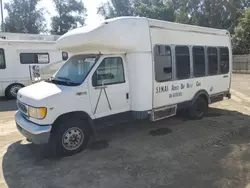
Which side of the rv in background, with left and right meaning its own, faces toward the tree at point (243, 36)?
back

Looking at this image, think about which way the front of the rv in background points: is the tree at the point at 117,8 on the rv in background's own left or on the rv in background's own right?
on the rv in background's own right

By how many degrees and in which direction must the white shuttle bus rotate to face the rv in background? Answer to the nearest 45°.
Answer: approximately 90° to its right

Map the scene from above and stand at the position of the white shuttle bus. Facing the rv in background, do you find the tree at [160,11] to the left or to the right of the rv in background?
right

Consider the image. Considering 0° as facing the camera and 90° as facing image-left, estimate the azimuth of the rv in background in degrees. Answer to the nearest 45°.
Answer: approximately 90°

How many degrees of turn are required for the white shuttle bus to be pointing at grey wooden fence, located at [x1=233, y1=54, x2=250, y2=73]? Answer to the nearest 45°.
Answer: approximately 180°

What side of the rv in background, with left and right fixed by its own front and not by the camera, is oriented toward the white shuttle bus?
left

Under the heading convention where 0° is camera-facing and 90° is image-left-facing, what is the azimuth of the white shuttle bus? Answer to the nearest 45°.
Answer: approximately 45°

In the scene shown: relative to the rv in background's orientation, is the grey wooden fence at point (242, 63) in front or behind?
behind

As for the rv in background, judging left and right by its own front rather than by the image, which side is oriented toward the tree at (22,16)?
right

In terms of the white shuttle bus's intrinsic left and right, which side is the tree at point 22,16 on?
on its right
